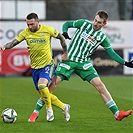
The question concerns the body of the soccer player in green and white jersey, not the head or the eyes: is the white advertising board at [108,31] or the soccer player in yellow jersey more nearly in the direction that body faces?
the soccer player in yellow jersey

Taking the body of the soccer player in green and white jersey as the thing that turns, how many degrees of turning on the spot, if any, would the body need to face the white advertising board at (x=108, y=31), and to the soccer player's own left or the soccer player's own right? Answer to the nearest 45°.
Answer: approximately 180°

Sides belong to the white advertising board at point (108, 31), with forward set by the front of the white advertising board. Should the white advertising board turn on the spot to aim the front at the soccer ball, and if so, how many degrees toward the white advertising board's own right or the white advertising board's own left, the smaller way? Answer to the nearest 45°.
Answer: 0° — it already faces it

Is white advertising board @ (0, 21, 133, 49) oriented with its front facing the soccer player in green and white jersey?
yes

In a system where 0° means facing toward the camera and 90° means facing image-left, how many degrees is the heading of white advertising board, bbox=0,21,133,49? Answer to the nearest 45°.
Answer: approximately 0°

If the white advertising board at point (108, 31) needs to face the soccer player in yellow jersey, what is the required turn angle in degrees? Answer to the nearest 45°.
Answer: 0° — it already faces them
